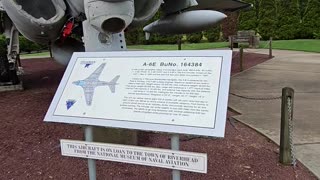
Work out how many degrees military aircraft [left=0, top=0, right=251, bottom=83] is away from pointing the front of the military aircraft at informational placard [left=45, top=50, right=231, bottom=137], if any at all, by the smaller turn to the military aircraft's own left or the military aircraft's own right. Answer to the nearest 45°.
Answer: approximately 45° to the military aircraft's own right

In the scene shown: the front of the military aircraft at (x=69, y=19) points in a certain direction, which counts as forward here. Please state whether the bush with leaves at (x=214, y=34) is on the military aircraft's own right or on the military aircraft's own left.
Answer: on the military aircraft's own left

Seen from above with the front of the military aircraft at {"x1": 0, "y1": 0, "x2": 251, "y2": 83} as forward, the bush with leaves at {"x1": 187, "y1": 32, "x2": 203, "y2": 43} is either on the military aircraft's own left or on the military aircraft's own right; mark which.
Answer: on the military aircraft's own left

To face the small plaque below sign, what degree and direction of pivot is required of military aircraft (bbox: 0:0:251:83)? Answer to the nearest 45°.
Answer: approximately 45° to its right

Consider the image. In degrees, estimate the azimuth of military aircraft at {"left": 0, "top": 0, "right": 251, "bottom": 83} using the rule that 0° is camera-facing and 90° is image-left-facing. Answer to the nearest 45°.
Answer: approximately 315°
